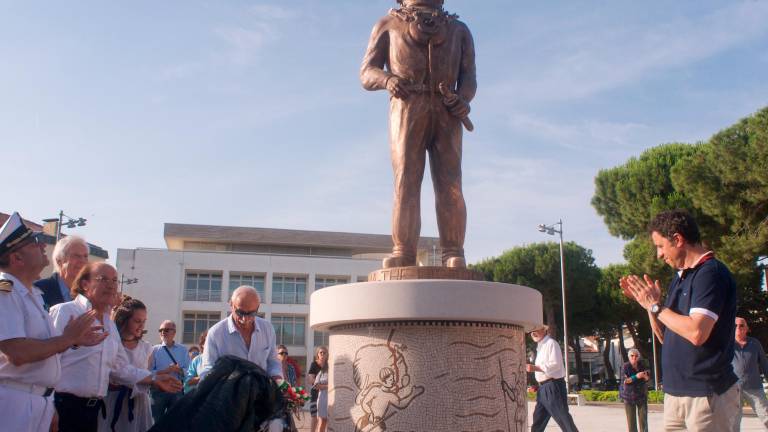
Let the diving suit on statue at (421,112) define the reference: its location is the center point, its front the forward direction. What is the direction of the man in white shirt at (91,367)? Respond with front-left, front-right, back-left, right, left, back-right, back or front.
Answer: front-right

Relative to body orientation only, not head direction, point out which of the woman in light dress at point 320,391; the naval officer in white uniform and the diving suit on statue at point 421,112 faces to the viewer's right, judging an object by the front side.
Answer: the naval officer in white uniform

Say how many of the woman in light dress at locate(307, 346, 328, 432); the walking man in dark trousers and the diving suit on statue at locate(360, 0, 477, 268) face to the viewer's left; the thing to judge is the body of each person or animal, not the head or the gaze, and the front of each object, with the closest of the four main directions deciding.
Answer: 1

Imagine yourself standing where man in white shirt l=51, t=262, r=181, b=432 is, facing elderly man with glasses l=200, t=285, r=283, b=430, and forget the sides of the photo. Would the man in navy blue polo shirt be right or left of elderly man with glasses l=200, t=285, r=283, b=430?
right

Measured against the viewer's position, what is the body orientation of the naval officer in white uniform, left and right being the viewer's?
facing to the right of the viewer

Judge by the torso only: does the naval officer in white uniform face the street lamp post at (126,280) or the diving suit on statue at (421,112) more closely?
the diving suit on statue

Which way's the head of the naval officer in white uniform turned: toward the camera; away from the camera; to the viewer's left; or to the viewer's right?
to the viewer's right

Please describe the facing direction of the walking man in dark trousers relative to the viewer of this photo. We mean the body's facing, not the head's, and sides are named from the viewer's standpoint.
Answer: facing to the left of the viewer
